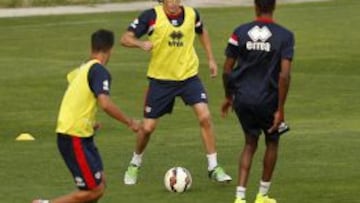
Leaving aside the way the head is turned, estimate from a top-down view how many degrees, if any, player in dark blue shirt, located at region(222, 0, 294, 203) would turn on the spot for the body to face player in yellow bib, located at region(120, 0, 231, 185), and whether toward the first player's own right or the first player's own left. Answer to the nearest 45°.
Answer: approximately 45° to the first player's own left

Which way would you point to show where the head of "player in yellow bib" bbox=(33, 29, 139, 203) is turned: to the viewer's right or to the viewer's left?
to the viewer's right

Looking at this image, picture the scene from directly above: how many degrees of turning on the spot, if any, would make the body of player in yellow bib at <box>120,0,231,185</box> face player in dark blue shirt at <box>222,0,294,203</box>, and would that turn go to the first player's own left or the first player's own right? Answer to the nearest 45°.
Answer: approximately 45° to the first player's own left

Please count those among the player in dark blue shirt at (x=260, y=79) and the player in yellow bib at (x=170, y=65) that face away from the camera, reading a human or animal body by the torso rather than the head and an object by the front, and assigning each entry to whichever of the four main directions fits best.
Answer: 1

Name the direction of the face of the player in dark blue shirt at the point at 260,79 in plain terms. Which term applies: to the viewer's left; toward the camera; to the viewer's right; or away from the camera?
away from the camera

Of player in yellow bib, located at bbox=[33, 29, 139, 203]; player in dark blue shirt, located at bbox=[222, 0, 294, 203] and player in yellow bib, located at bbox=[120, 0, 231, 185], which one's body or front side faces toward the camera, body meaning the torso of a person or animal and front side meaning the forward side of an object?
player in yellow bib, located at bbox=[120, 0, 231, 185]

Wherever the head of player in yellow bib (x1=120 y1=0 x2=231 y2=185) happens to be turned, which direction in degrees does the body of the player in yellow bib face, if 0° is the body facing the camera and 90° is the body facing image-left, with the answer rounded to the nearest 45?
approximately 0°

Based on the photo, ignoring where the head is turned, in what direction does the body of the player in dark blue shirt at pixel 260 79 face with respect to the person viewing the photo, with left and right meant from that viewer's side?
facing away from the viewer

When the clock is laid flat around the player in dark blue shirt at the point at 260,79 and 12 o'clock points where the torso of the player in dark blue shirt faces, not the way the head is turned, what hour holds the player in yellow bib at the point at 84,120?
The player in yellow bib is roughly at 8 o'clock from the player in dark blue shirt.

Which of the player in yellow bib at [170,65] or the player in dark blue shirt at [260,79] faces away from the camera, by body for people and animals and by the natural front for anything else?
the player in dark blue shirt
